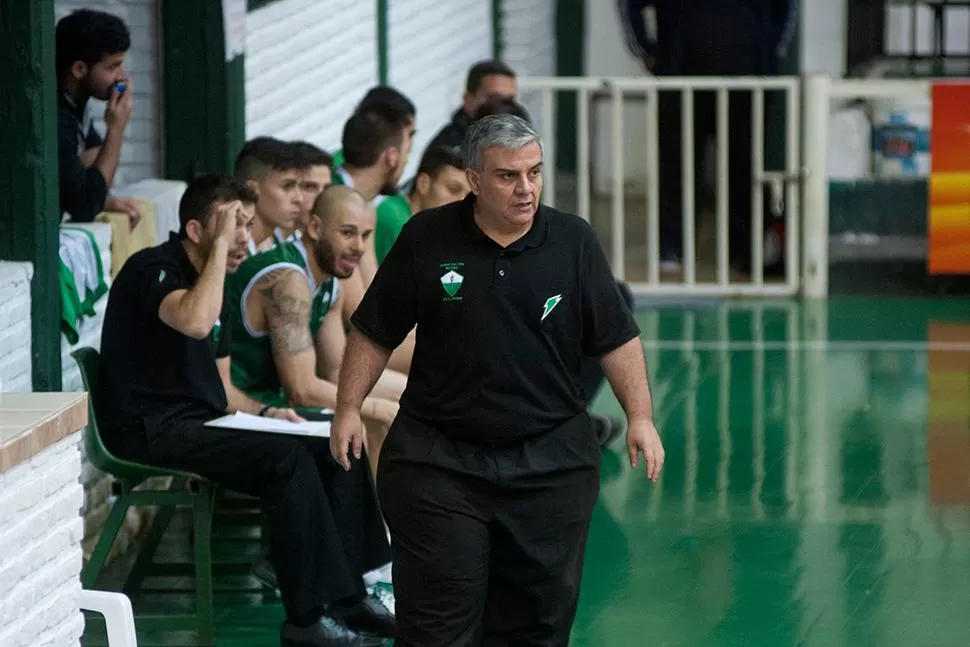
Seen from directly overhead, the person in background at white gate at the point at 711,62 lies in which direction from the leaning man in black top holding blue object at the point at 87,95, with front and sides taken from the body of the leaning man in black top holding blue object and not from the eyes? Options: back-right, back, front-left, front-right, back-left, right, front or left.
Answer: front-left

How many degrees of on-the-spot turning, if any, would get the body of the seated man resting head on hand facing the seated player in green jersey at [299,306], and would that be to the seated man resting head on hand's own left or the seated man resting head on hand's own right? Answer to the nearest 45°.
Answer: approximately 45° to the seated man resting head on hand's own left

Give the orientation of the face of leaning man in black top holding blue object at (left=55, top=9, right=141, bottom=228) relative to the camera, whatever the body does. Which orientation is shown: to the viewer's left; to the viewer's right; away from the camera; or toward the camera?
to the viewer's right

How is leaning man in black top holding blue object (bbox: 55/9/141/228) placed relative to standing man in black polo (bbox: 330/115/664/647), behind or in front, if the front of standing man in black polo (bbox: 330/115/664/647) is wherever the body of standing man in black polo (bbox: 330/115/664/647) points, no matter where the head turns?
behind

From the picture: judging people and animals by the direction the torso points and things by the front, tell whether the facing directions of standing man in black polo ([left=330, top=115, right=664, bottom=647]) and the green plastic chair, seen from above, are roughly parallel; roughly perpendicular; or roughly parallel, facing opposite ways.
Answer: roughly perpendicular

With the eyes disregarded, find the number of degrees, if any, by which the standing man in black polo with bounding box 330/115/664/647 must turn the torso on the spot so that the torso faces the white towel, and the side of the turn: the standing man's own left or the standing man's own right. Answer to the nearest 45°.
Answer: approximately 135° to the standing man's own right

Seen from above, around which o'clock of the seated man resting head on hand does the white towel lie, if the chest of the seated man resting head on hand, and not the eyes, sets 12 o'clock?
The white towel is roughly at 8 o'clock from the seated man resting head on hand.

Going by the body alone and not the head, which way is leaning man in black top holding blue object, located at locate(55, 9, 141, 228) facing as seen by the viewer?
to the viewer's right

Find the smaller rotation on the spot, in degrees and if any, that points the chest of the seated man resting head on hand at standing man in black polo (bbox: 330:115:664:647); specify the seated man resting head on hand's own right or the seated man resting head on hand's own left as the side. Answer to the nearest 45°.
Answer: approximately 45° to the seated man resting head on hand's own right

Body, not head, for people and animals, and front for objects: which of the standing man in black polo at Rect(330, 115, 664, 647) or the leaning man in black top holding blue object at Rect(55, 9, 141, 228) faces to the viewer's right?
the leaning man in black top holding blue object at Rect(55, 9, 141, 228)

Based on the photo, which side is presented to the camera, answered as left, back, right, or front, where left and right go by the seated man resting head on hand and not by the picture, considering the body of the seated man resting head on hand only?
right

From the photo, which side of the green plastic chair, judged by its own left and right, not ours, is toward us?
right
